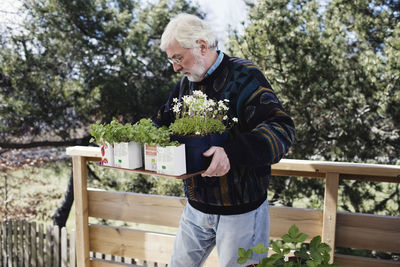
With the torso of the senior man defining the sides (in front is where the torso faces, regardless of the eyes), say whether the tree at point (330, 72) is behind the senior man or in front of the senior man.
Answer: behind

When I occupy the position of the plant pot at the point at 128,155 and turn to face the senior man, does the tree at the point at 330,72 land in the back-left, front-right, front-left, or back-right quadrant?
front-left

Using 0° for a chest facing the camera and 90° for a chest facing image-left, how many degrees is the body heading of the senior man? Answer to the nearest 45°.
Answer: approximately 45°

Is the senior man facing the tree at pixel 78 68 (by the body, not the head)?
no

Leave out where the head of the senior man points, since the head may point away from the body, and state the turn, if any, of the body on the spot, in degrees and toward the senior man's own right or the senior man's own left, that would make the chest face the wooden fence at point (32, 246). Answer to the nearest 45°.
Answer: approximately 90° to the senior man's own right
